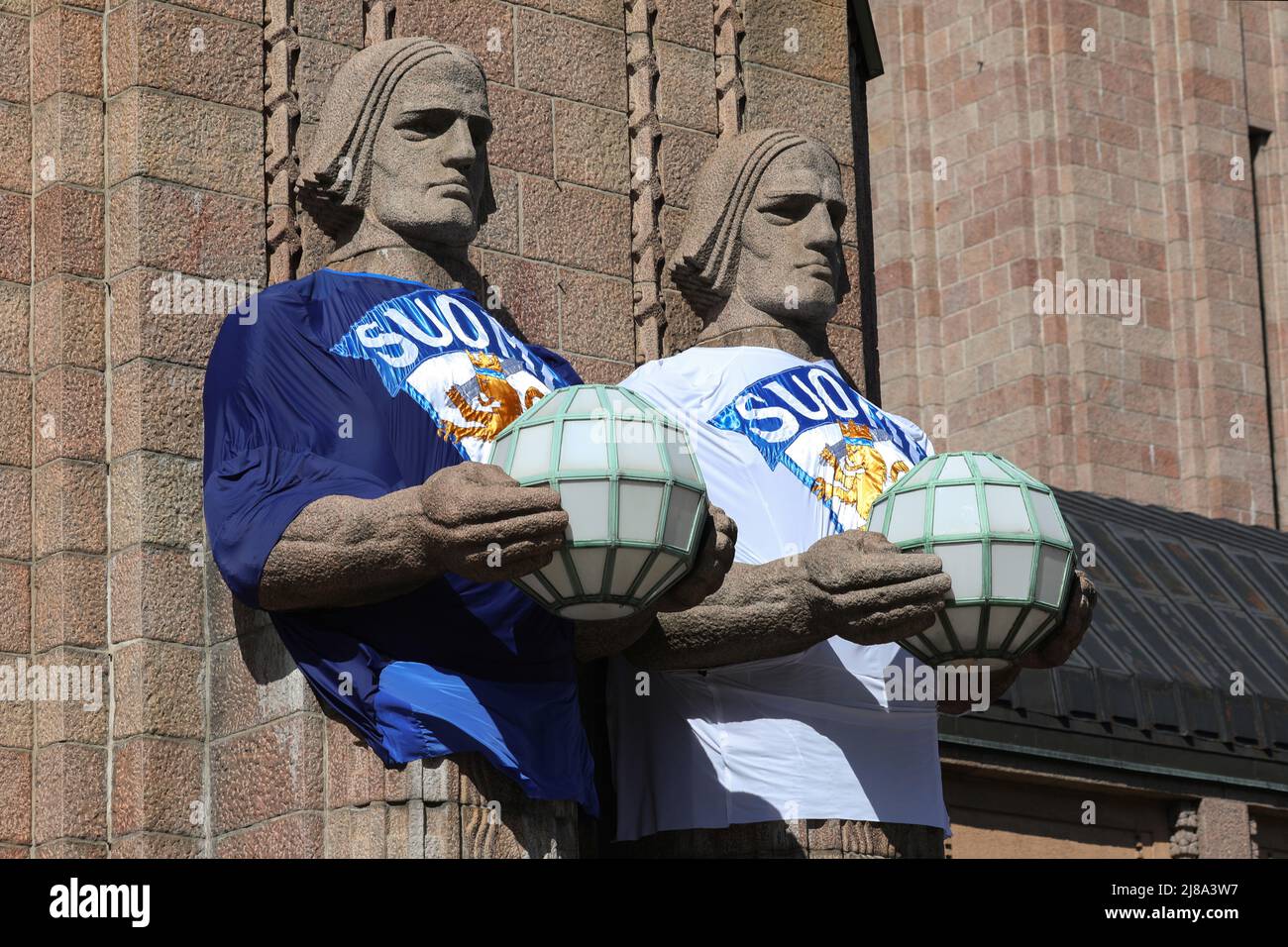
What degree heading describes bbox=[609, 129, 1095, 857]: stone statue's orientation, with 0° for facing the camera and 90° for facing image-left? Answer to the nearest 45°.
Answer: approximately 315°
